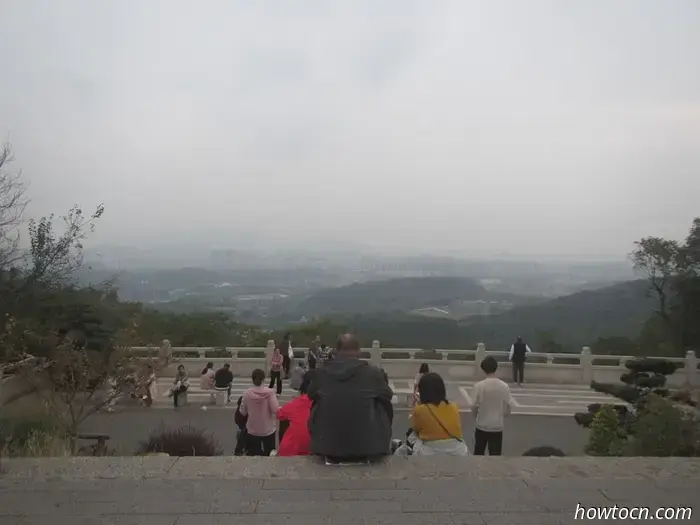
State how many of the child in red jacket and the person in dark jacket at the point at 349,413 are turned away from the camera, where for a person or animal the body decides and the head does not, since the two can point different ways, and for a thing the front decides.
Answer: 2

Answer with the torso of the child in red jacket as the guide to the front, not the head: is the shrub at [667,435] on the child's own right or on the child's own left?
on the child's own right

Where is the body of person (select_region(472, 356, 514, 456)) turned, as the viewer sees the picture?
away from the camera

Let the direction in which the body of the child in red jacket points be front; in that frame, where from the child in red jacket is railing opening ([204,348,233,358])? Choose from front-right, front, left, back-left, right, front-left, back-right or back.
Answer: front

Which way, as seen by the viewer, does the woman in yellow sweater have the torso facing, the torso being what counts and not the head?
away from the camera

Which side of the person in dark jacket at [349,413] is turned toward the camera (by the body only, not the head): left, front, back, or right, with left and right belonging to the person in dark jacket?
back

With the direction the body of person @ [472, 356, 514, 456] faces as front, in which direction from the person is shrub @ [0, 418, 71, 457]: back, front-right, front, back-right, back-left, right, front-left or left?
left

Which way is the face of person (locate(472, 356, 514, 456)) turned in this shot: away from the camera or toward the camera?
away from the camera

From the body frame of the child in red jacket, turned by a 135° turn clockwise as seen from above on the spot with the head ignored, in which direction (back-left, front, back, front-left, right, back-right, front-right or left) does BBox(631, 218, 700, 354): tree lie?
left

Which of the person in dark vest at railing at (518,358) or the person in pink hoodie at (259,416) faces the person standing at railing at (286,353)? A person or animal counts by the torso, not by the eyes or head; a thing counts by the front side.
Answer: the person in pink hoodie

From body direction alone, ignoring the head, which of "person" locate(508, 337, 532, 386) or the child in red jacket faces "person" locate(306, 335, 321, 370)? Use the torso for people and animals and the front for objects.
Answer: the child in red jacket

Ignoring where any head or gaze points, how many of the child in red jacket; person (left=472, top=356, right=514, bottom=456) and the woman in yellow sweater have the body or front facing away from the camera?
3

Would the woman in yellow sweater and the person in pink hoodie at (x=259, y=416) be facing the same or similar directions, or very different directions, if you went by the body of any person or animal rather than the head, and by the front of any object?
same or similar directions

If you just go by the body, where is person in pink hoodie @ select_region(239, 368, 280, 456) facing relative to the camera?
away from the camera
